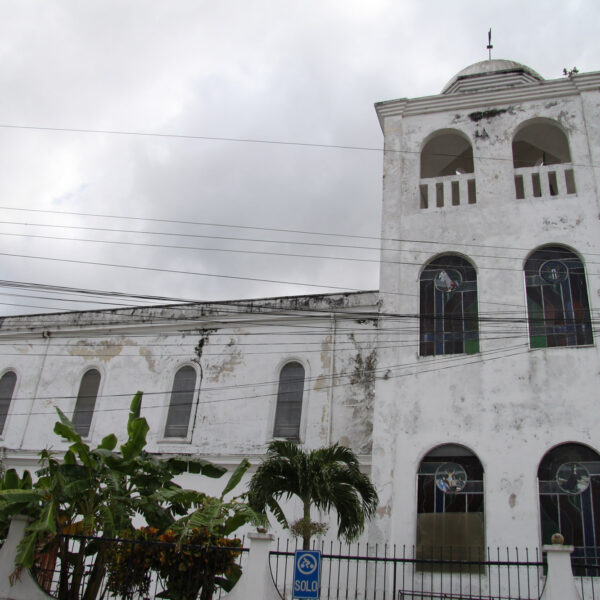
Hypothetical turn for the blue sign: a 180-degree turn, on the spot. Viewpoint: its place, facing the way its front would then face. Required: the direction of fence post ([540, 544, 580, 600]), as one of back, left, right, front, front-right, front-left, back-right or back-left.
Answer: right

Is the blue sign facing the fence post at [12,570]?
no

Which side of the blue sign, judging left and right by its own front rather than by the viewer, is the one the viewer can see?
front

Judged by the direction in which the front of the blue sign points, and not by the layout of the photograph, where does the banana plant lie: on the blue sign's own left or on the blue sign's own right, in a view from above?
on the blue sign's own right
